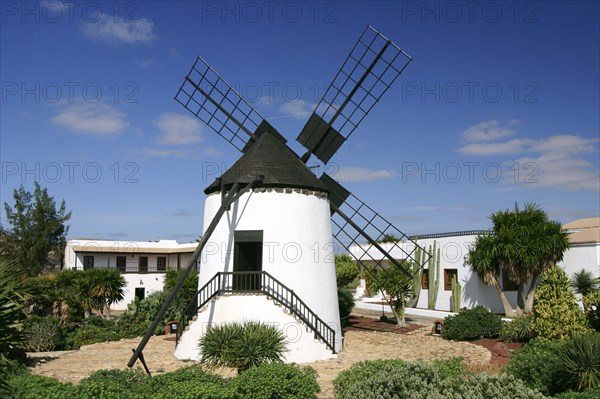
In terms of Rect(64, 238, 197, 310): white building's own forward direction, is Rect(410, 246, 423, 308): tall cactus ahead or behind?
ahead

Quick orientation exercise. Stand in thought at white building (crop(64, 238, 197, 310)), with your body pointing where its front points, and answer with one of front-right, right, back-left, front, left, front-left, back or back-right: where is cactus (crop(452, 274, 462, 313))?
front-left

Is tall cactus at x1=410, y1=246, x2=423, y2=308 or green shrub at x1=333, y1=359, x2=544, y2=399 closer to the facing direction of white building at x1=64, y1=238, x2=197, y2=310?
the green shrub

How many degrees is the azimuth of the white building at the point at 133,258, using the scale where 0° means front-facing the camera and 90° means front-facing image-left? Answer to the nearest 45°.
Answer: approximately 0°

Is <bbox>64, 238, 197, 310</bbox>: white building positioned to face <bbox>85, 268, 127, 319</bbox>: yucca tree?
yes

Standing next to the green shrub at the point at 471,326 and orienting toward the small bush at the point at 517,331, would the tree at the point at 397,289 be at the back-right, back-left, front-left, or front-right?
back-left

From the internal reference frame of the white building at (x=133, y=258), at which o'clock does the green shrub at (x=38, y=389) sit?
The green shrub is roughly at 12 o'clock from the white building.

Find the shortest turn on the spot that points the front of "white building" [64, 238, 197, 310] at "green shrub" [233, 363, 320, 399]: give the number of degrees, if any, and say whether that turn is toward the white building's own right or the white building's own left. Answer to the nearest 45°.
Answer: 0° — it already faces it
